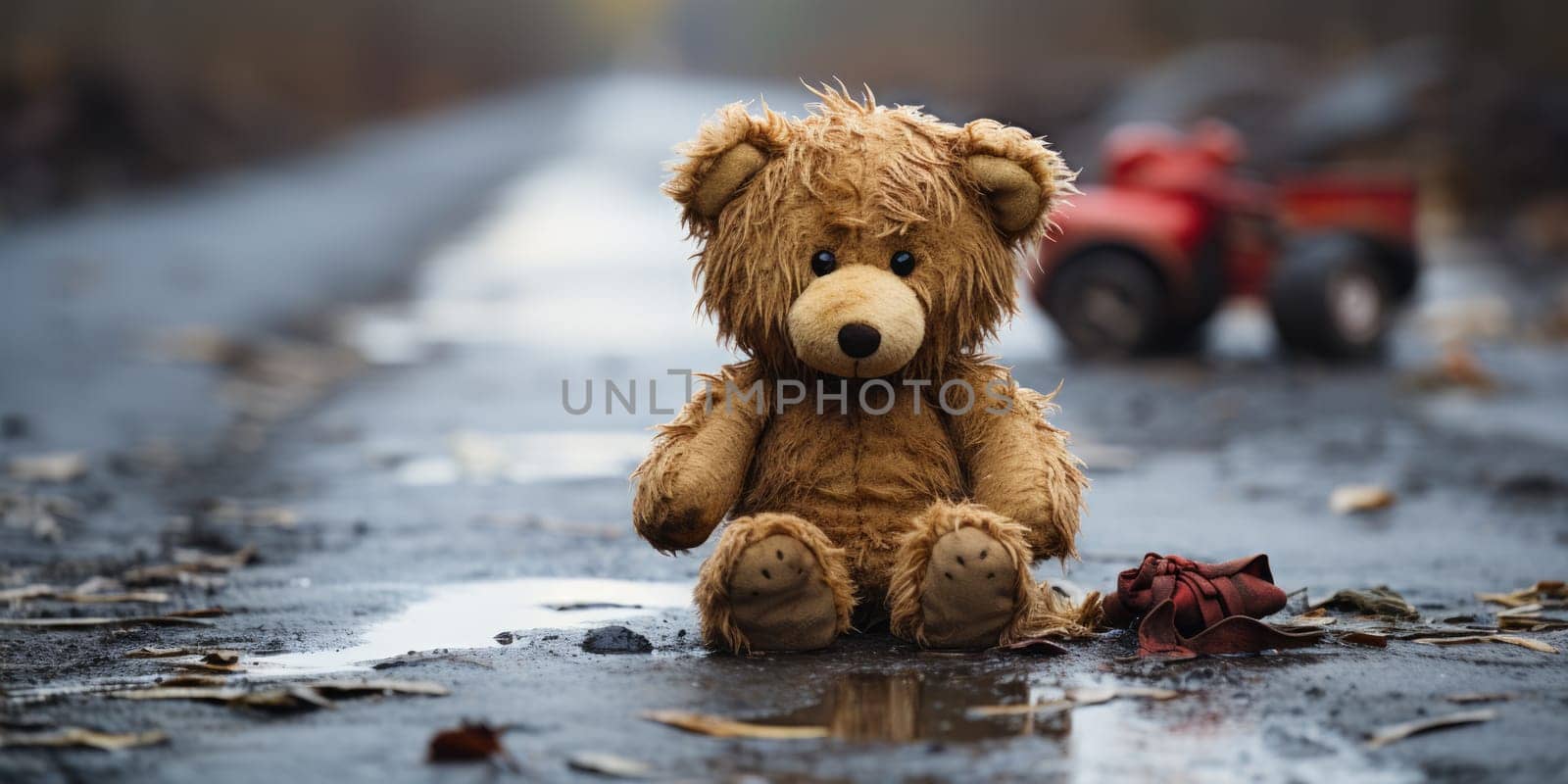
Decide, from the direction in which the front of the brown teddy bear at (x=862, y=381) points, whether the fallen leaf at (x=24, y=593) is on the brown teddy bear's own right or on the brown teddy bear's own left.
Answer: on the brown teddy bear's own right

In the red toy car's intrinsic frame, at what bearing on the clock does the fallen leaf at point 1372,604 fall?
The fallen leaf is roughly at 9 o'clock from the red toy car.

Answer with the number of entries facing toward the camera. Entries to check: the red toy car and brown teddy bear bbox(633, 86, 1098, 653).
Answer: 1

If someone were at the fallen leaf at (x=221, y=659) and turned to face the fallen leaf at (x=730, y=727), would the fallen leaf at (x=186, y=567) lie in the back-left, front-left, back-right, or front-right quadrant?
back-left

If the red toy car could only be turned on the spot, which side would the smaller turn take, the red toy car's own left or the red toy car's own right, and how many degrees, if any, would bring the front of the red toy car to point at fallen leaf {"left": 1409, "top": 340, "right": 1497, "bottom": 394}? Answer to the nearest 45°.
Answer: approximately 180°

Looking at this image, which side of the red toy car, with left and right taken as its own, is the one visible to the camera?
left

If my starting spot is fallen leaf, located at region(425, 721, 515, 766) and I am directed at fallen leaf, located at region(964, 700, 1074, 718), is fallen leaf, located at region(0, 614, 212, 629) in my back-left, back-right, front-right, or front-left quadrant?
back-left

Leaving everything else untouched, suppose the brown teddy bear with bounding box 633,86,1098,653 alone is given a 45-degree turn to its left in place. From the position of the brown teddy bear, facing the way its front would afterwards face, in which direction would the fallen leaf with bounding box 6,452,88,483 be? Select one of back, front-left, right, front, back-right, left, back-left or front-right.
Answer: back

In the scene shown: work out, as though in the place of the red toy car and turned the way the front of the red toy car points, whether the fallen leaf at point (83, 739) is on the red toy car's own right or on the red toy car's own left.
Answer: on the red toy car's own left

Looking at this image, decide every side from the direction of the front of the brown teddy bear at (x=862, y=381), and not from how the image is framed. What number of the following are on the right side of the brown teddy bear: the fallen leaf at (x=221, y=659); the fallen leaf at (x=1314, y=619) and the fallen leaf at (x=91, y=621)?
2

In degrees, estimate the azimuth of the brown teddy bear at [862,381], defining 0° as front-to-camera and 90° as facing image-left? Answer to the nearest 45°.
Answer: approximately 0°

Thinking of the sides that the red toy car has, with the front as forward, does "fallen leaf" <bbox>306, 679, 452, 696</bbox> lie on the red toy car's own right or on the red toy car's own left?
on the red toy car's own left
